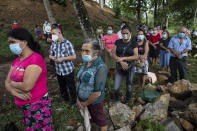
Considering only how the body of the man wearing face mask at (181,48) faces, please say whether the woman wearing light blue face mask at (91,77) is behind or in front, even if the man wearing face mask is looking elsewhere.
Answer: in front

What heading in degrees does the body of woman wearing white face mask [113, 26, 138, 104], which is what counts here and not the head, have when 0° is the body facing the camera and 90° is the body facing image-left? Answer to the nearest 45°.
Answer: approximately 0°

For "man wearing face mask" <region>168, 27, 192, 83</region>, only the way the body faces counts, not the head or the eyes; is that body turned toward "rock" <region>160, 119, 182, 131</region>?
yes

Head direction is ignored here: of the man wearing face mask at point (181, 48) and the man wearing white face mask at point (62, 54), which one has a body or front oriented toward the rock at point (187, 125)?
the man wearing face mask

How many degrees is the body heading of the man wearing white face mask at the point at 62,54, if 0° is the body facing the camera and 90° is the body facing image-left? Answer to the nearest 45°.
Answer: approximately 45°

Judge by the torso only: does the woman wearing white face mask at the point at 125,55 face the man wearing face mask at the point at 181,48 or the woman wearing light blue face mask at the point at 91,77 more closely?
the woman wearing light blue face mask

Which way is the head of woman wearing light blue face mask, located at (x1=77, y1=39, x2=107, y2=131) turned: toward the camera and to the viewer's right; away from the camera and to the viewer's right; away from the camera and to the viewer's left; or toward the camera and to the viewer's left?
toward the camera and to the viewer's left

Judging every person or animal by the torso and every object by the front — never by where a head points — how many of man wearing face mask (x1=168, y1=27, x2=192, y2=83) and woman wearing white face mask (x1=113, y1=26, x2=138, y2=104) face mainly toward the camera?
2
